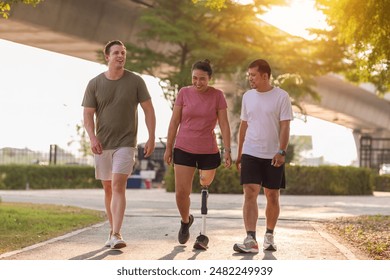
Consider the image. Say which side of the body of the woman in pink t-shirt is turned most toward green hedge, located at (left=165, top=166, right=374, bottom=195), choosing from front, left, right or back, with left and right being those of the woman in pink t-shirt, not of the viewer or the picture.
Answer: back

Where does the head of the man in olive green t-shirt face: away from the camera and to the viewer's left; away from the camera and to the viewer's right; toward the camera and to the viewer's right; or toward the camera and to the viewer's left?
toward the camera and to the viewer's right

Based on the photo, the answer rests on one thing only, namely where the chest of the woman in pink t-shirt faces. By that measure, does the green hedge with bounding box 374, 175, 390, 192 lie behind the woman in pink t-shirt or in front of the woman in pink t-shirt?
behind

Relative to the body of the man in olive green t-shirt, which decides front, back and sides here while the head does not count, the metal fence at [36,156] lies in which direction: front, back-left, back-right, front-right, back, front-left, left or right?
back

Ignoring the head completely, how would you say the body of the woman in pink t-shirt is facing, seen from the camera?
toward the camera

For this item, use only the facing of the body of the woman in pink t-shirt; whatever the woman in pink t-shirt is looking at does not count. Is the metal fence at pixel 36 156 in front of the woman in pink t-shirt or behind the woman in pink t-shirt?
behind

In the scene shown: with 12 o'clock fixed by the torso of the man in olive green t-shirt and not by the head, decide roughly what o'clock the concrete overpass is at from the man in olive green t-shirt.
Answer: The concrete overpass is roughly at 6 o'clock from the man in olive green t-shirt.

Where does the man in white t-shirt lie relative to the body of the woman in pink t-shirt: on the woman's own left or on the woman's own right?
on the woman's own left

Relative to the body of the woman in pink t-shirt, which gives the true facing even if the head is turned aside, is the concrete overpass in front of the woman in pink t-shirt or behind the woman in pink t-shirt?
behind

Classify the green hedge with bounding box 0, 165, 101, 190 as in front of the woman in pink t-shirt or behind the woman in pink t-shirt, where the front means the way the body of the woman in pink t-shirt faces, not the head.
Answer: behind

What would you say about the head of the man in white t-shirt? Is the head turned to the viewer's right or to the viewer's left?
to the viewer's left
